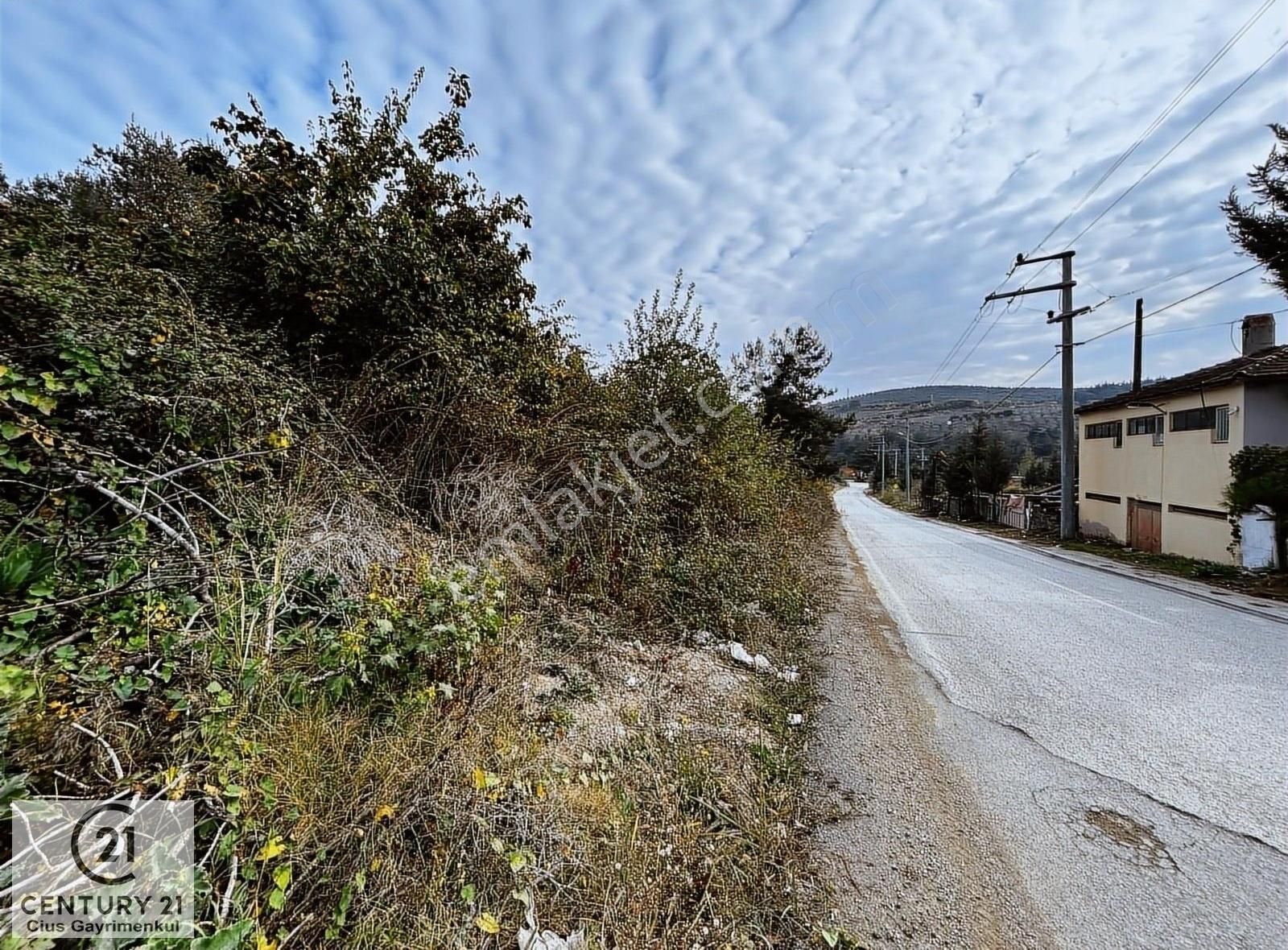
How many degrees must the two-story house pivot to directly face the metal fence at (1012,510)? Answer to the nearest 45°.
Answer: approximately 90° to its right

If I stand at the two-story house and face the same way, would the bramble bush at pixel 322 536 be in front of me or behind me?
in front

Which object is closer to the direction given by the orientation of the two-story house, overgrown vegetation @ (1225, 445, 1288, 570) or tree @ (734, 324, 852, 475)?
the tree

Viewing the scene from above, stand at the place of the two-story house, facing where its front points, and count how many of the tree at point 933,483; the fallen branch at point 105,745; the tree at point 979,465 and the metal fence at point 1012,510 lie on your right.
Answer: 3

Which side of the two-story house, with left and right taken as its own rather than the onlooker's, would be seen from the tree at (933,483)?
right

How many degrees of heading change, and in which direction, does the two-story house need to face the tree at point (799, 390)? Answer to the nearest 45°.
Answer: approximately 45° to its right

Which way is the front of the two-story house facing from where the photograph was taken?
facing the viewer and to the left of the viewer

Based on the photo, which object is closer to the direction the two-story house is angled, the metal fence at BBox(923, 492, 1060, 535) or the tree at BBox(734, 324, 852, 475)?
the tree

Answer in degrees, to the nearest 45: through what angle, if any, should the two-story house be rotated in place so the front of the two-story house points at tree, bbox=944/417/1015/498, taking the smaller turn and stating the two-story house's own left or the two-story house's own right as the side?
approximately 90° to the two-story house's own right

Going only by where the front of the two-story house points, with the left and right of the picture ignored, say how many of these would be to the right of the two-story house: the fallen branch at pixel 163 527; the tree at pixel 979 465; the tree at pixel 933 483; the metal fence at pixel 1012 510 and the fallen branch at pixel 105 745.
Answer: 3

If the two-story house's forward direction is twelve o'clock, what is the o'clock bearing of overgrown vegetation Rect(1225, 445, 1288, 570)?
The overgrown vegetation is roughly at 10 o'clock from the two-story house.

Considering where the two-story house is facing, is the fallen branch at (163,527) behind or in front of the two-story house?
in front

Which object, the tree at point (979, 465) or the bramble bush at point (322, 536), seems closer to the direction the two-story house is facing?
the bramble bush
